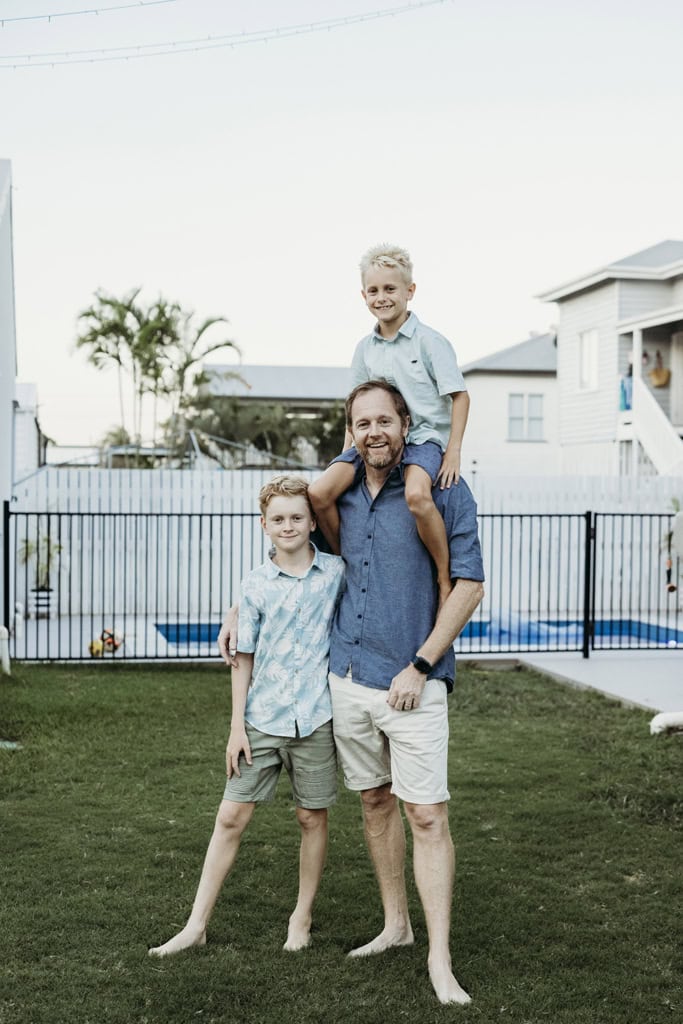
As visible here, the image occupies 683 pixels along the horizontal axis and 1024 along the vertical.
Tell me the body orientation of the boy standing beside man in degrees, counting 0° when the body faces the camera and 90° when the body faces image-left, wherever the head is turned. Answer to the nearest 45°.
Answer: approximately 0°

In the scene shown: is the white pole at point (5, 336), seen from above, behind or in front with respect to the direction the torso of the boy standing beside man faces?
behind

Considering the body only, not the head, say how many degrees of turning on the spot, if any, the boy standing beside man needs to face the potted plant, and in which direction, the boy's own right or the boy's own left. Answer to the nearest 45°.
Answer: approximately 180°

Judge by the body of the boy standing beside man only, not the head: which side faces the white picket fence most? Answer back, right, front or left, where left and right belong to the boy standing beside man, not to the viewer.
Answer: back

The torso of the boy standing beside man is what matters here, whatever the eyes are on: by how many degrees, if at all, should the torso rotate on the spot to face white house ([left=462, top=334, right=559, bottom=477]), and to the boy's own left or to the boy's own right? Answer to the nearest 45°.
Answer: approximately 180°
